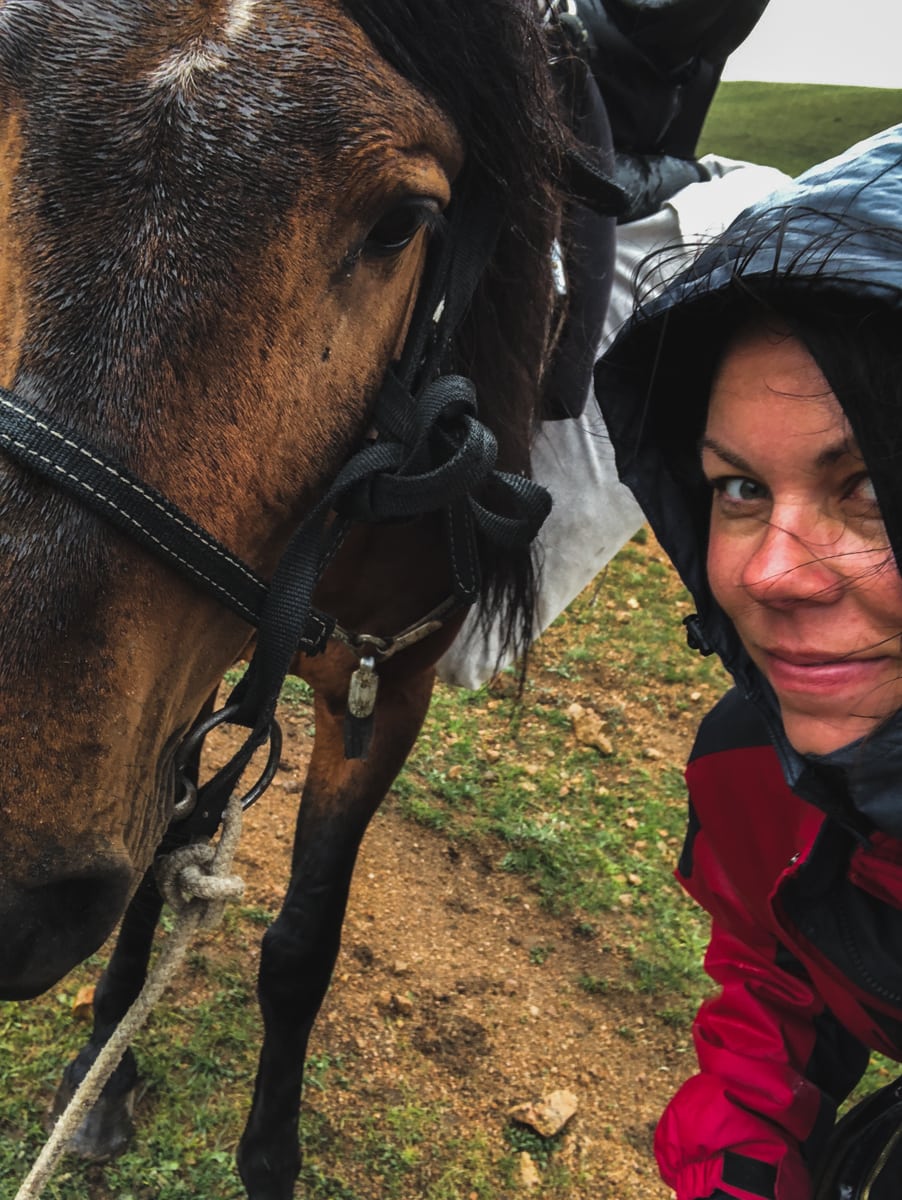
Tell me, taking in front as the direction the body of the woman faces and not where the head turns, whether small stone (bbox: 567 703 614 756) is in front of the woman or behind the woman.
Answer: behind

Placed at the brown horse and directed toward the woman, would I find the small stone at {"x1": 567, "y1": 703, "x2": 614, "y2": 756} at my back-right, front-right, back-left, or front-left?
front-left

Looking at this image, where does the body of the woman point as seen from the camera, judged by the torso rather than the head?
toward the camera

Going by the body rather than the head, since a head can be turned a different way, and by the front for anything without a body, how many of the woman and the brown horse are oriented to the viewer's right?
0

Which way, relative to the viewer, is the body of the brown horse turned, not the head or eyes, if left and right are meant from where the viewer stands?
facing the viewer and to the left of the viewer
